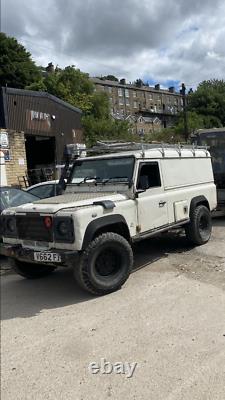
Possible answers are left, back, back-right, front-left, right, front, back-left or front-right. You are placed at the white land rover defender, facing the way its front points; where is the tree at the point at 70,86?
back-right

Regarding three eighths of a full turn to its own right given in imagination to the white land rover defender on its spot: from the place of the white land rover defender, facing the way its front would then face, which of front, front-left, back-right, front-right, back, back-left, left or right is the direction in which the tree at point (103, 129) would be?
front

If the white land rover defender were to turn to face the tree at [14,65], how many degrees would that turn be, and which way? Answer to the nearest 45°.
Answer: approximately 135° to its right

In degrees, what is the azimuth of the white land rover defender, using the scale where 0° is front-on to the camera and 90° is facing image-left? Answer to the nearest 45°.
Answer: approximately 45°
